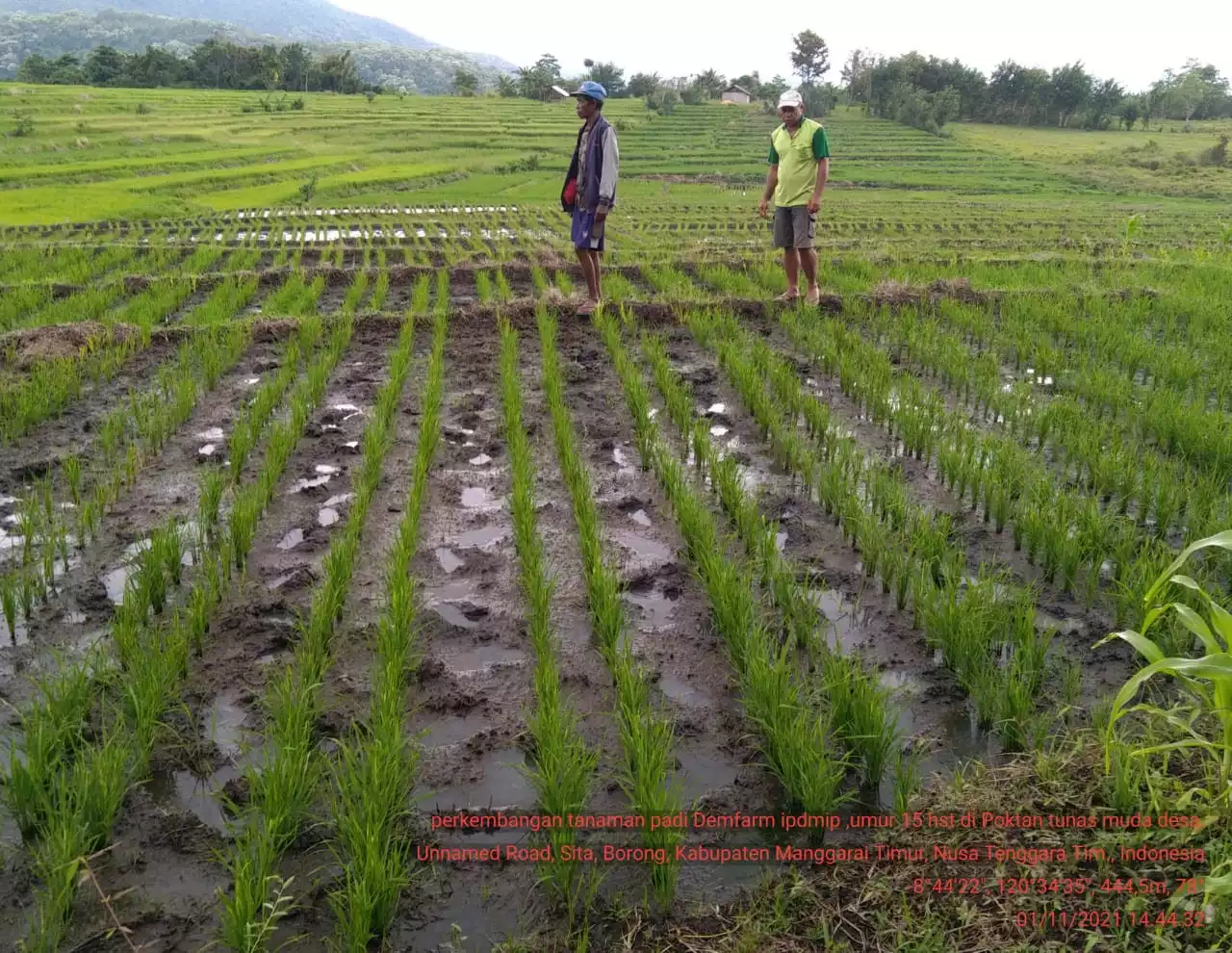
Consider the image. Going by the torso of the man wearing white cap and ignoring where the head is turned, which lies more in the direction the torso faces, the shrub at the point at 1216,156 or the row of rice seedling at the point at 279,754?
the row of rice seedling

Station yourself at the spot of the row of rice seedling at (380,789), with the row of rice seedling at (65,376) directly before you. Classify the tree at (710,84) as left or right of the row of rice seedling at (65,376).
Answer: right

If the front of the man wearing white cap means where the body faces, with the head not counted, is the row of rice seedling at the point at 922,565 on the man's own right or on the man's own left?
on the man's own left

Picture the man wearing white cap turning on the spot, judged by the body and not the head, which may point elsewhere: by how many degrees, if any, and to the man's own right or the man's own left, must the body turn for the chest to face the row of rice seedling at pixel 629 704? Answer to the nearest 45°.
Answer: approximately 45° to the man's own left

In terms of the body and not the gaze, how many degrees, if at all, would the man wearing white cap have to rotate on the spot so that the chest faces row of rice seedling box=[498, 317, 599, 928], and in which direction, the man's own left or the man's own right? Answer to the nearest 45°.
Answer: approximately 45° to the man's own left

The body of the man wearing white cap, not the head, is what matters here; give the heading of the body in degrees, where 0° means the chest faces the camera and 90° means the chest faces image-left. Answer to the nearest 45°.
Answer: approximately 45°

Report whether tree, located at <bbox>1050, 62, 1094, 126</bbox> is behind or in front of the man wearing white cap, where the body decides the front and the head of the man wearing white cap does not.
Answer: behind

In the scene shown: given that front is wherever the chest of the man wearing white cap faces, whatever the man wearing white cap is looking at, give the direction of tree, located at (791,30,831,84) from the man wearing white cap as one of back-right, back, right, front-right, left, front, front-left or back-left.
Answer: back-right

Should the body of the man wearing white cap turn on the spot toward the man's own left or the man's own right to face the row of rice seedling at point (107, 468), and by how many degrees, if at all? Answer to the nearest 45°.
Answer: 0° — they already face it
